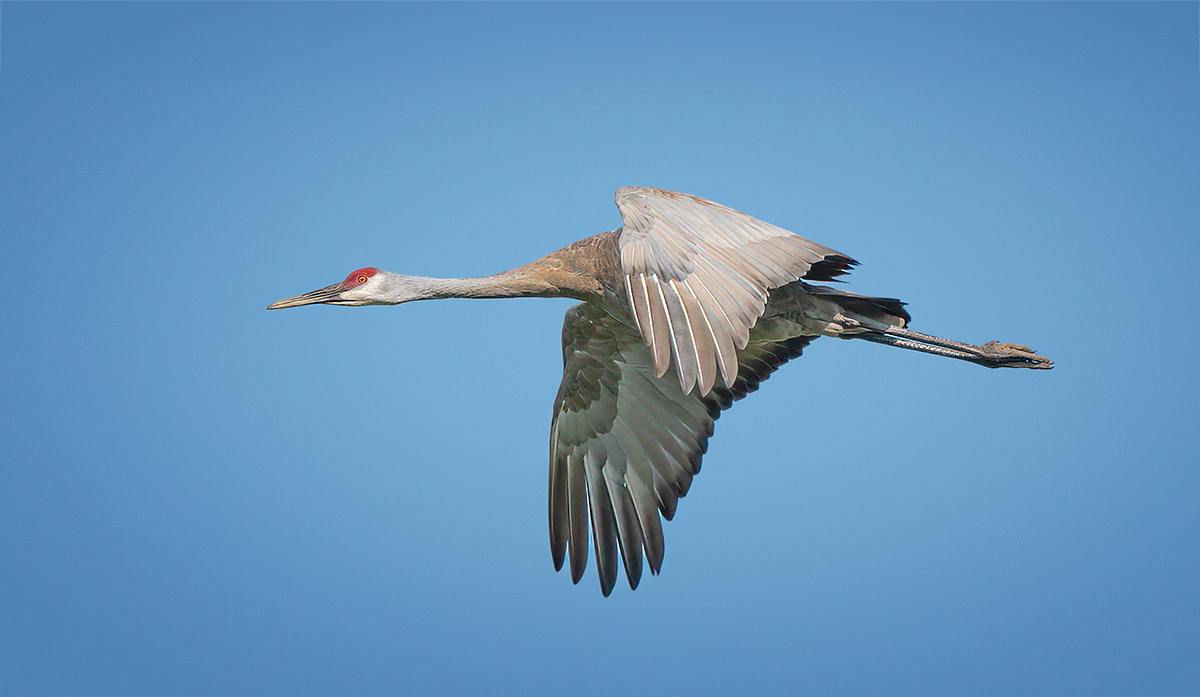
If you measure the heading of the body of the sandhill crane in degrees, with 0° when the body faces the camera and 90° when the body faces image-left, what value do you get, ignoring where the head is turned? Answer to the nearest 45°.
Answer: approximately 90°
